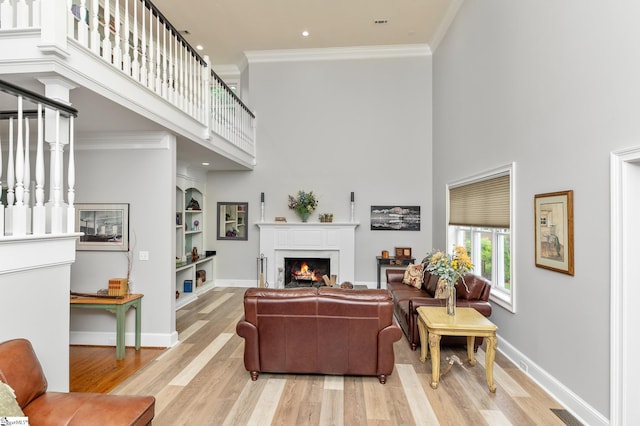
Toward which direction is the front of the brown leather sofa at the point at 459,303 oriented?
to the viewer's left

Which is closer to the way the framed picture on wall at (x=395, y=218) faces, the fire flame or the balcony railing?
the balcony railing

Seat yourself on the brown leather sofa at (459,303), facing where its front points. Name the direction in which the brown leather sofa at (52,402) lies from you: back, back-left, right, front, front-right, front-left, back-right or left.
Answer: front-left

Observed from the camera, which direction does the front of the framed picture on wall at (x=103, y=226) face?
facing the viewer

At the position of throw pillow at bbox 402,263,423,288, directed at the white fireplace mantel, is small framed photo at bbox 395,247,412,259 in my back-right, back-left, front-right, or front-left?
front-right

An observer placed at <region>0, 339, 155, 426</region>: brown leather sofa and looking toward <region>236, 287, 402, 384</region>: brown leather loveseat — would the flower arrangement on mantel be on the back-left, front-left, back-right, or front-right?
front-left

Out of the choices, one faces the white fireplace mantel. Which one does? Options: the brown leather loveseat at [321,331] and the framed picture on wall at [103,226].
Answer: the brown leather loveseat

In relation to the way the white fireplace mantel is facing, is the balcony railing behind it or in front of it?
in front

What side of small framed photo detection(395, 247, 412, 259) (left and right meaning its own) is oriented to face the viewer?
front

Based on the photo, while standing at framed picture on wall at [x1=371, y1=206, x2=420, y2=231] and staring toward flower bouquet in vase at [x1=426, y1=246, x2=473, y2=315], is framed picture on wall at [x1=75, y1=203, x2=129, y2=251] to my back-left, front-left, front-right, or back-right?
front-right

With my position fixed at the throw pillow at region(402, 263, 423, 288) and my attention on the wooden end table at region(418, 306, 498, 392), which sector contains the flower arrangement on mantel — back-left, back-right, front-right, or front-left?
back-right

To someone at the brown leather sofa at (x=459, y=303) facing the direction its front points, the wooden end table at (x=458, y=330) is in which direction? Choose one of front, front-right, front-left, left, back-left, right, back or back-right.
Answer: left

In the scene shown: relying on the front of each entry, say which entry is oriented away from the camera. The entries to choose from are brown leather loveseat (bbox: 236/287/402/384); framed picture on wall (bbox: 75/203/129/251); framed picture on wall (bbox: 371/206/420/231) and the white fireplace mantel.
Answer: the brown leather loveseat

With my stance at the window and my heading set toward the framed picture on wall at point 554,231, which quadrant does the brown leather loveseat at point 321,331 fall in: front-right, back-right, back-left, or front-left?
front-right

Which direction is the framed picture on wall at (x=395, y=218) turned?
toward the camera

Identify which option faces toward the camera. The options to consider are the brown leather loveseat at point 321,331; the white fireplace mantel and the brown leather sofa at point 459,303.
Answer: the white fireplace mantel
